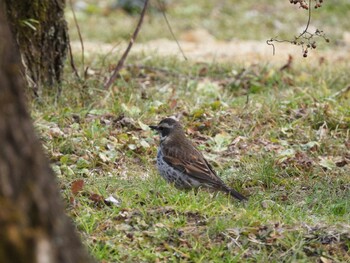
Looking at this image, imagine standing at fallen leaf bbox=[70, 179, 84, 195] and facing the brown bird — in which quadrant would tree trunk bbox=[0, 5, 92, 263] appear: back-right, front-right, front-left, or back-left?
back-right

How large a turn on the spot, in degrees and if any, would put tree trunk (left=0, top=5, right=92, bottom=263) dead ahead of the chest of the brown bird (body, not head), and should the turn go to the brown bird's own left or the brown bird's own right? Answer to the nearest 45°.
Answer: approximately 90° to the brown bird's own left

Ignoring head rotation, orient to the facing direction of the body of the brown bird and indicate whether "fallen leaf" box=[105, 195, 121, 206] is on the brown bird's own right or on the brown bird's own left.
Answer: on the brown bird's own left

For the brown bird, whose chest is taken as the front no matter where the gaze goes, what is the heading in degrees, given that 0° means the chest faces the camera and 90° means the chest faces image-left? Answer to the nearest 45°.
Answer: approximately 90°

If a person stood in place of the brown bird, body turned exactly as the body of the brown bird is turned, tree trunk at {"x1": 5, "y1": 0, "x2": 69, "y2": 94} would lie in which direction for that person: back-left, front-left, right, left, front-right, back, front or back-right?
front-right
